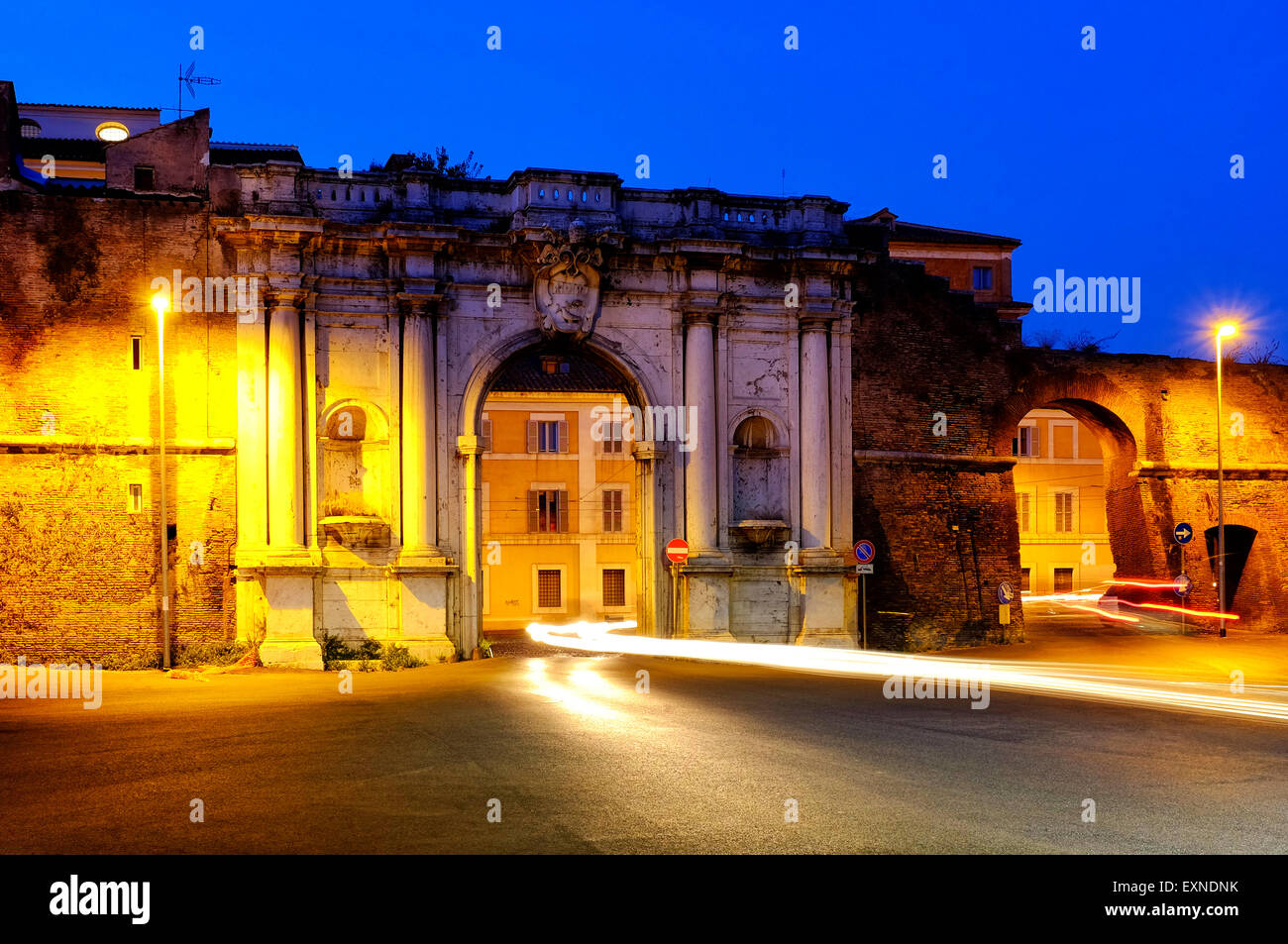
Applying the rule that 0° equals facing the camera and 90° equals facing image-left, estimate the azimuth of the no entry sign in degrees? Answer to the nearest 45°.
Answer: approximately 0°

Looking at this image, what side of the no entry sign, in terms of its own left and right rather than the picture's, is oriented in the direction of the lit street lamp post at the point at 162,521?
right

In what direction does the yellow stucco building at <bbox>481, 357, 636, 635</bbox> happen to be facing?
toward the camera

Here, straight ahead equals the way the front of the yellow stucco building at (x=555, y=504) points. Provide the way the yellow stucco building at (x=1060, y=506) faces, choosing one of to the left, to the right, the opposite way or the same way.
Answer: the same way

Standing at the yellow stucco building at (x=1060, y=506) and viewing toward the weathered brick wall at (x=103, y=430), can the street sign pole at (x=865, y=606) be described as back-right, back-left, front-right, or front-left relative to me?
front-left

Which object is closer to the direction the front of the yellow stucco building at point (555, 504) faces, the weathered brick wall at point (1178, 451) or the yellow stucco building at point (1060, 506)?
the weathered brick wall

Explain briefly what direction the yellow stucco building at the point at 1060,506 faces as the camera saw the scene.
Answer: facing the viewer

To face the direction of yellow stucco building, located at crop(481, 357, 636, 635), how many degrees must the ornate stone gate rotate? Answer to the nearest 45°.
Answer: approximately 180°

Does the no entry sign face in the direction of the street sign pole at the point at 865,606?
no

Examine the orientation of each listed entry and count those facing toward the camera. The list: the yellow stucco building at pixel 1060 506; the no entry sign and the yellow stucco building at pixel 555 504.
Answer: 3

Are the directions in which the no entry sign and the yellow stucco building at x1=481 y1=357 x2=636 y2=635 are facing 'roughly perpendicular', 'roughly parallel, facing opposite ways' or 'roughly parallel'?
roughly parallel

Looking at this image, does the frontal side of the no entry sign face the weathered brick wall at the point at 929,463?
no

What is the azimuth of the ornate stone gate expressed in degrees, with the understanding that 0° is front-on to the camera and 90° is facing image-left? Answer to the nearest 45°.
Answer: approximately 0°

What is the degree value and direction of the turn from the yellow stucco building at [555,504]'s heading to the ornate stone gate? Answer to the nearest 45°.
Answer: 0° — it already faces it

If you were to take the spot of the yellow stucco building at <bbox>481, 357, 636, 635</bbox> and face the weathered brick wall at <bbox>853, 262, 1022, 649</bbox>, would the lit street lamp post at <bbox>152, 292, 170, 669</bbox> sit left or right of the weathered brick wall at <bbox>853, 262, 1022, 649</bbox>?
right

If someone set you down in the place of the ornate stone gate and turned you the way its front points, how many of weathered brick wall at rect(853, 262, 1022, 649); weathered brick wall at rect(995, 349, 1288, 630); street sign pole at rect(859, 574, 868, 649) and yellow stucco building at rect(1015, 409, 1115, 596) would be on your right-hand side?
0
